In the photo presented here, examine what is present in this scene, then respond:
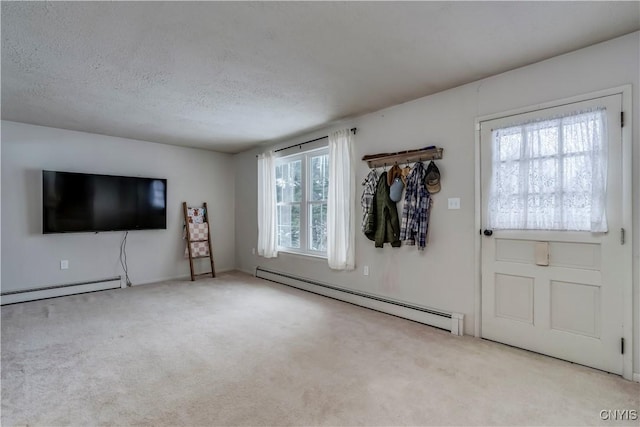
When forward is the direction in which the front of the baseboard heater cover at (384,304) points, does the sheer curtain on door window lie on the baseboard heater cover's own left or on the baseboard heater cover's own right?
on the baseboard heater cover's own left

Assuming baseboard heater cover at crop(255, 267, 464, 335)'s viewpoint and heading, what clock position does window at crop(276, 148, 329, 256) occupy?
The window is roughly at 3 o'clock from the baseboard heater cover.

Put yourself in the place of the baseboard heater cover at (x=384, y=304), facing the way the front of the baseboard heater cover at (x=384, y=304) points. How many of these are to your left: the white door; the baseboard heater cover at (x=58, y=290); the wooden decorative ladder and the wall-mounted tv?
1

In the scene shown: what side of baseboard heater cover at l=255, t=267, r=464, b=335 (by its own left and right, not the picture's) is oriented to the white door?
left

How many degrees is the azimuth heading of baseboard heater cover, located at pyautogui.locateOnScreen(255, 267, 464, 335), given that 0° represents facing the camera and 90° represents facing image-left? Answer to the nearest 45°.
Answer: approximately 45°

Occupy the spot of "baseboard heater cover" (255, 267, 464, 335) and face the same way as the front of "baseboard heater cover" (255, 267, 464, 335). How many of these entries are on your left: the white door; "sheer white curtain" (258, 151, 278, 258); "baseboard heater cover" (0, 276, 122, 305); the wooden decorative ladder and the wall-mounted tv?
1

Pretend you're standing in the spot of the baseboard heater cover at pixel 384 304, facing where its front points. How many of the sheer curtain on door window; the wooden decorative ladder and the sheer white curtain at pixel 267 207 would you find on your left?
1
